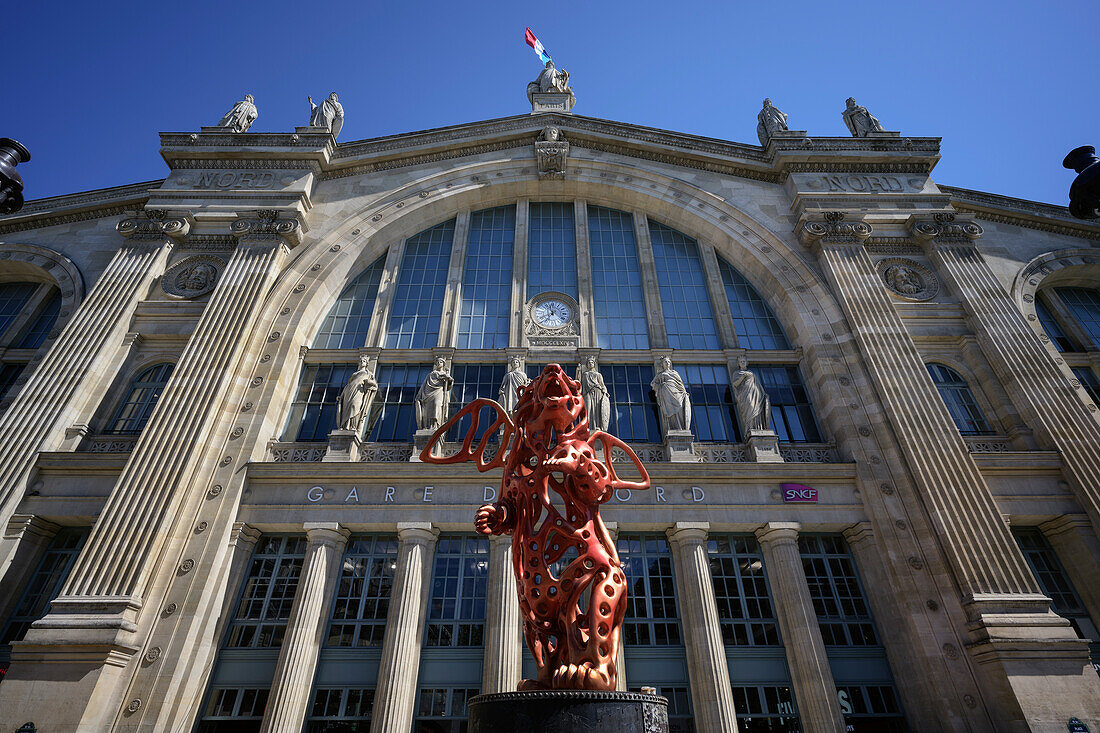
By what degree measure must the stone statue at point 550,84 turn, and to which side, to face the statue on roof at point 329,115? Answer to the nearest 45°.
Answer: approximately 90° to its right

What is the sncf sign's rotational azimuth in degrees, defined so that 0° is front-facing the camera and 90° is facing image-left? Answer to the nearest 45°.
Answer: approximately 0°

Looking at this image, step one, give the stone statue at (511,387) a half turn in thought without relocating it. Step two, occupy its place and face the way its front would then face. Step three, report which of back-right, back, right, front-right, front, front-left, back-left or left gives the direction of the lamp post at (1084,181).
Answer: back-right

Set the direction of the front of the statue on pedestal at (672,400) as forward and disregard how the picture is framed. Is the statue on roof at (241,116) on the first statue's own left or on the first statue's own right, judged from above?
on the first statue's own right

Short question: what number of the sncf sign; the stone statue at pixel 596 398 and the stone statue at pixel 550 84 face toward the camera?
3

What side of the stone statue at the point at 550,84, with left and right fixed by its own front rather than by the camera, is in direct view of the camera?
front

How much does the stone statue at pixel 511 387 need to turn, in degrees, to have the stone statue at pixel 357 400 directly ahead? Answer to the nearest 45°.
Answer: approximately 90° to its right

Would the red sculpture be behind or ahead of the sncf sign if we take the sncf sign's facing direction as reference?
ahead

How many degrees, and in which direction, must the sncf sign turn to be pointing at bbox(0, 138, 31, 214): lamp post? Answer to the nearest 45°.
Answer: approximately 45° to its right

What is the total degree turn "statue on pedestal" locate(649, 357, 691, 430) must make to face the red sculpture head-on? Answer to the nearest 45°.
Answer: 0° — it already faces it

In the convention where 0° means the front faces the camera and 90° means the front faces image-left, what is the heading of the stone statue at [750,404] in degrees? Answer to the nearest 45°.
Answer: approximately 0°

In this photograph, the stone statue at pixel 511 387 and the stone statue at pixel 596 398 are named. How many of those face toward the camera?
2

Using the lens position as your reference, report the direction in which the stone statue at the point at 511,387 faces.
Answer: facing the viewer
